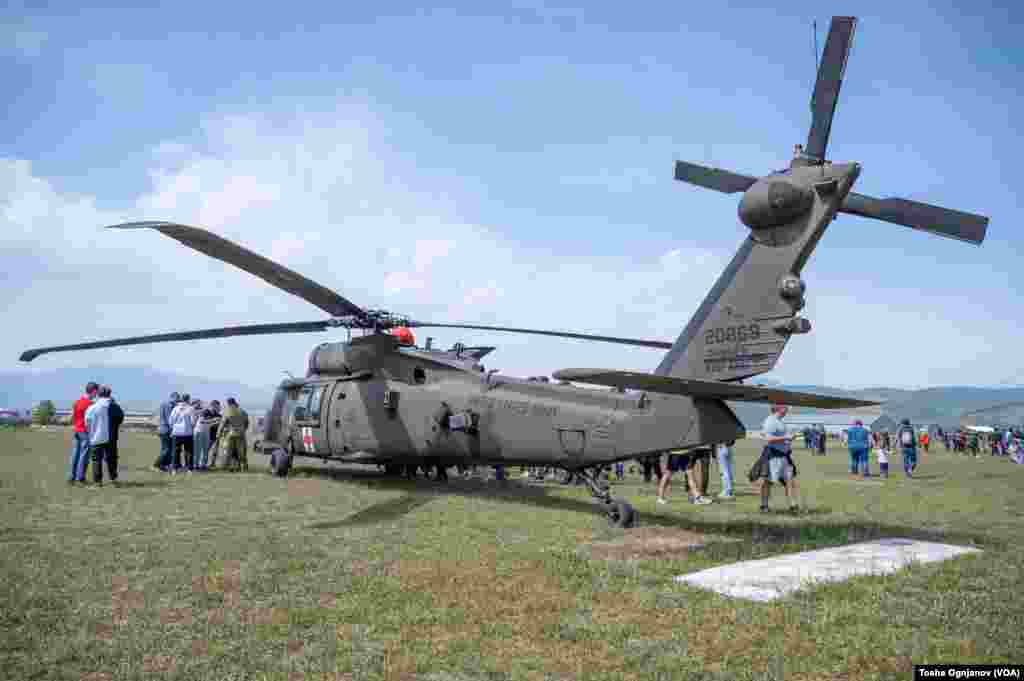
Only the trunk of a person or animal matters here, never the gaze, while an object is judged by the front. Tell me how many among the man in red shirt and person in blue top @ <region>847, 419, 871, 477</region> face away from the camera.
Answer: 1

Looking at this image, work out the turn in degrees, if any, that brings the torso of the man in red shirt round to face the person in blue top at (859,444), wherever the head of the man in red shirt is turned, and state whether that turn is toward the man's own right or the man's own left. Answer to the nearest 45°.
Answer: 0° — they already face them

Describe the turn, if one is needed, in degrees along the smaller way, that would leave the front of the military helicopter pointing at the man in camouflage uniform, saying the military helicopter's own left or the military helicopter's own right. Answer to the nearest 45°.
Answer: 0° — it already faces them

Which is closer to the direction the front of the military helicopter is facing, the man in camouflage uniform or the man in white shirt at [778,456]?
the man in camouflage uniform

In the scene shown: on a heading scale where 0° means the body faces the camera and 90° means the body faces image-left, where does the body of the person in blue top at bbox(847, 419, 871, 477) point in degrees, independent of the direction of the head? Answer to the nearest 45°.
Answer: approximately 180°

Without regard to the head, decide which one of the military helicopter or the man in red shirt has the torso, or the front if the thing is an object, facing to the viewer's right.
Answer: the man in red shirt

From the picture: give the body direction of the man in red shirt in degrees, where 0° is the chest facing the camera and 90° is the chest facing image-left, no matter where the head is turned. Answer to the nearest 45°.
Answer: approximately 270°

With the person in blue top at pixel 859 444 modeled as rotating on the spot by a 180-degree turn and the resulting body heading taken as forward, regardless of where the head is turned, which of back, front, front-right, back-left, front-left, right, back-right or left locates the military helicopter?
front

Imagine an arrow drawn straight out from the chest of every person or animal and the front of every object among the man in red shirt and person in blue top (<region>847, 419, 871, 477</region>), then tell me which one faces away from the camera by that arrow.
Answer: the person in blue top

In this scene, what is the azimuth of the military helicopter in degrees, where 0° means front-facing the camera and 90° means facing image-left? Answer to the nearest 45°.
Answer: approximately 135°
